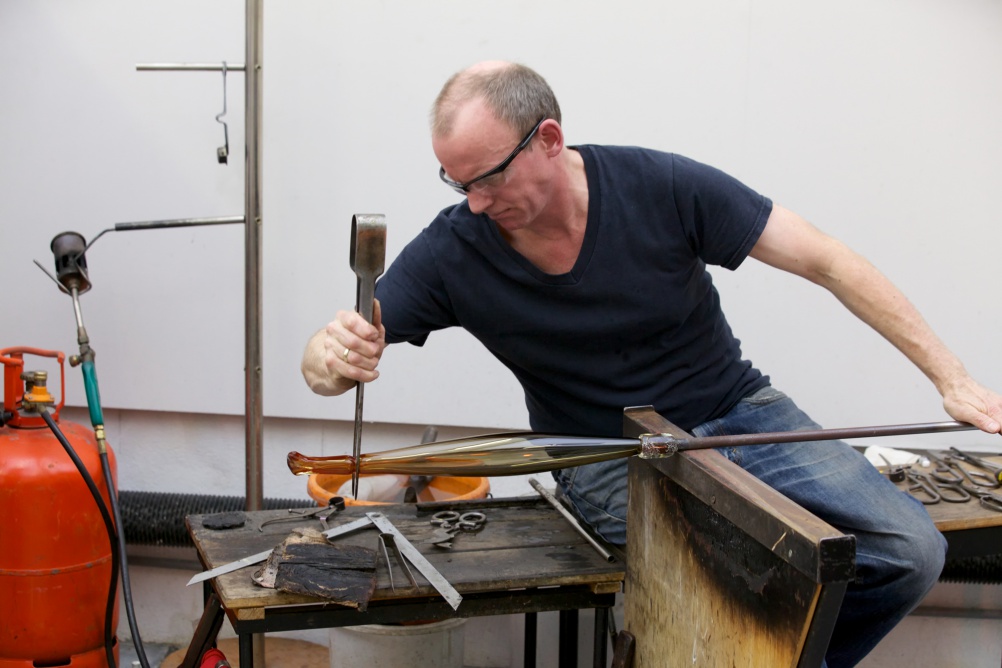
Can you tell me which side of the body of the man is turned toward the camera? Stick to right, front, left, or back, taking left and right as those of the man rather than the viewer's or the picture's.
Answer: front

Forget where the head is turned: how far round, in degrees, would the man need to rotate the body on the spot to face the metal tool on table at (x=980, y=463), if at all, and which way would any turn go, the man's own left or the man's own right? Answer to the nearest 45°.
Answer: approximately 135° to the man's own left

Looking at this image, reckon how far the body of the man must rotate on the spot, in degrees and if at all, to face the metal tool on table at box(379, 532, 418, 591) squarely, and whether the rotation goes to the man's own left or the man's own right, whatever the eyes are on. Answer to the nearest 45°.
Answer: approximately 45° to the man's own right

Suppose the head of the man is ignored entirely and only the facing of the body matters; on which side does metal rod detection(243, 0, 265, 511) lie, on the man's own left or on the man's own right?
on the man's own right

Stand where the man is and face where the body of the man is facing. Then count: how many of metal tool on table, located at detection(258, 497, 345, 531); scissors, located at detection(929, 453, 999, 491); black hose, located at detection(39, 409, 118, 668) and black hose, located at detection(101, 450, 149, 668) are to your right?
3

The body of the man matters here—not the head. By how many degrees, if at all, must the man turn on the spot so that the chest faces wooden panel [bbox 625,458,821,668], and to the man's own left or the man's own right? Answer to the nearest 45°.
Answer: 0° — they already face it

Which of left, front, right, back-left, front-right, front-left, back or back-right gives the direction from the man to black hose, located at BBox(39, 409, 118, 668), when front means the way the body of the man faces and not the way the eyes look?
right

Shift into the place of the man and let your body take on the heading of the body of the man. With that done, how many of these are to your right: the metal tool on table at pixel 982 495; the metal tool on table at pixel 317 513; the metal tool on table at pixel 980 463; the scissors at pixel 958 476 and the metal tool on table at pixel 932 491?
1

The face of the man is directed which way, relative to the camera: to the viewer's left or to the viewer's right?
to the viewer's left

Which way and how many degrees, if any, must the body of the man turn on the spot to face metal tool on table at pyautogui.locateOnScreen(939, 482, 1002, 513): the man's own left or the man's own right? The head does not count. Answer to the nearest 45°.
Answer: approximately 90° to the man's own left

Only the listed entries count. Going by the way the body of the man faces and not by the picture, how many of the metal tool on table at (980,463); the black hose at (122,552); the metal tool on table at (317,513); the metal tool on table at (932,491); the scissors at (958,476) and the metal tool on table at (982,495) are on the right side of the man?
2

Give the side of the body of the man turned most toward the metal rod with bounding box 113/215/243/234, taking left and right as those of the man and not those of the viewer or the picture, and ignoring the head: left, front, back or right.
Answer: right

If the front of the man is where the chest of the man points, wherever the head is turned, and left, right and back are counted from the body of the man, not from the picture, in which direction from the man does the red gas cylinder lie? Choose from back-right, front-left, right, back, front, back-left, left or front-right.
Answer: right

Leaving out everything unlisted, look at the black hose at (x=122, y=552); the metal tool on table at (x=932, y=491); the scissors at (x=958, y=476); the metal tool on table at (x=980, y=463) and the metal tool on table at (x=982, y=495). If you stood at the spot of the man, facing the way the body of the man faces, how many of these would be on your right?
1

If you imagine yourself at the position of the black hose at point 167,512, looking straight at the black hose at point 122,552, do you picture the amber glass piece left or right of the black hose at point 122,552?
left

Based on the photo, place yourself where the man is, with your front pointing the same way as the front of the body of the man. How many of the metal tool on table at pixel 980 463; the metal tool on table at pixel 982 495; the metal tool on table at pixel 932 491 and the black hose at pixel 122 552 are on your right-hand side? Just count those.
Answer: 1

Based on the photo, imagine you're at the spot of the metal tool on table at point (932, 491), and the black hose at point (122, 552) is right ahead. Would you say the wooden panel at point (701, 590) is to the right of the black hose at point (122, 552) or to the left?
left

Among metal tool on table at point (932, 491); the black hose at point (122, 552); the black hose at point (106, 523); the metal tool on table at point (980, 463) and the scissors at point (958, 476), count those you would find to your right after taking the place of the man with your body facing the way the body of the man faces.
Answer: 2

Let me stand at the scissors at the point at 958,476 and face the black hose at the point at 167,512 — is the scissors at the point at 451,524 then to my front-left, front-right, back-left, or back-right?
front-left

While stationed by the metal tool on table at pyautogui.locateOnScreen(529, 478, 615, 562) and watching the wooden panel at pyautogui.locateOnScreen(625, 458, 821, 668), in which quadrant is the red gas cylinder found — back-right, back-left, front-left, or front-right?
back-right
